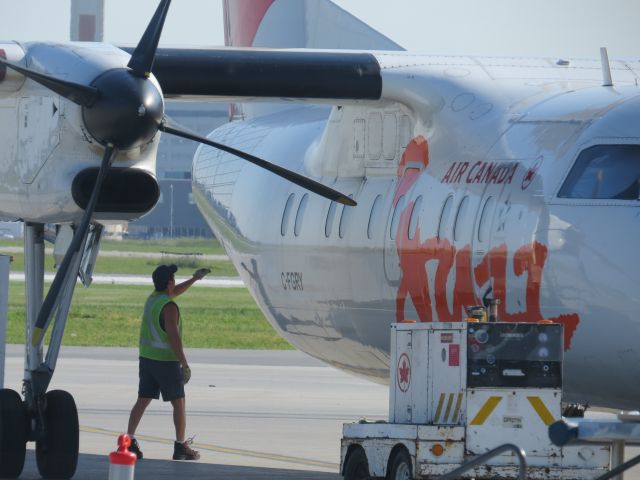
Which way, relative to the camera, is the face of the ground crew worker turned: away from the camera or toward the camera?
away from the camera

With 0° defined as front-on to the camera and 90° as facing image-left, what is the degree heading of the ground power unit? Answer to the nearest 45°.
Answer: approximately 315°

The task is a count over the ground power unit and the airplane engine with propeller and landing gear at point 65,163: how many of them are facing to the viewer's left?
0

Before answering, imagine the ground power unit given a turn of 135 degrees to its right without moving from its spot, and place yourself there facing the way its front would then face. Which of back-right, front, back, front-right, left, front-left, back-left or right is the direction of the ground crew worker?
front-right

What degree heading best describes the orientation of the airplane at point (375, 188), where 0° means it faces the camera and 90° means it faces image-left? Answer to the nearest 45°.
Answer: approximately 315°

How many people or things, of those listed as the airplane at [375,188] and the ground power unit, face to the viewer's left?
0

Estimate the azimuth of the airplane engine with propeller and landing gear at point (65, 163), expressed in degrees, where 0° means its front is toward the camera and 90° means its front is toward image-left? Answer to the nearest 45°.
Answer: approximately 315°
